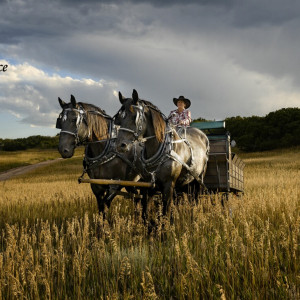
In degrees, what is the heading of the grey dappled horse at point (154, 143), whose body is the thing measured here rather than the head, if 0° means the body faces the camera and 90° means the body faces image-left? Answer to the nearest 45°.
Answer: approximately 45°

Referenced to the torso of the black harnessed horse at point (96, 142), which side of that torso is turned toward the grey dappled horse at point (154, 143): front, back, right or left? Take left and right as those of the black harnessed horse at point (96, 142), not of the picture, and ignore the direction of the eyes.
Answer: left

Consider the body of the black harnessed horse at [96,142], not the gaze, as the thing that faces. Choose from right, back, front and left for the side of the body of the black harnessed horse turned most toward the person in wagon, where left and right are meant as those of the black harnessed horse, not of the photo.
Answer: back
